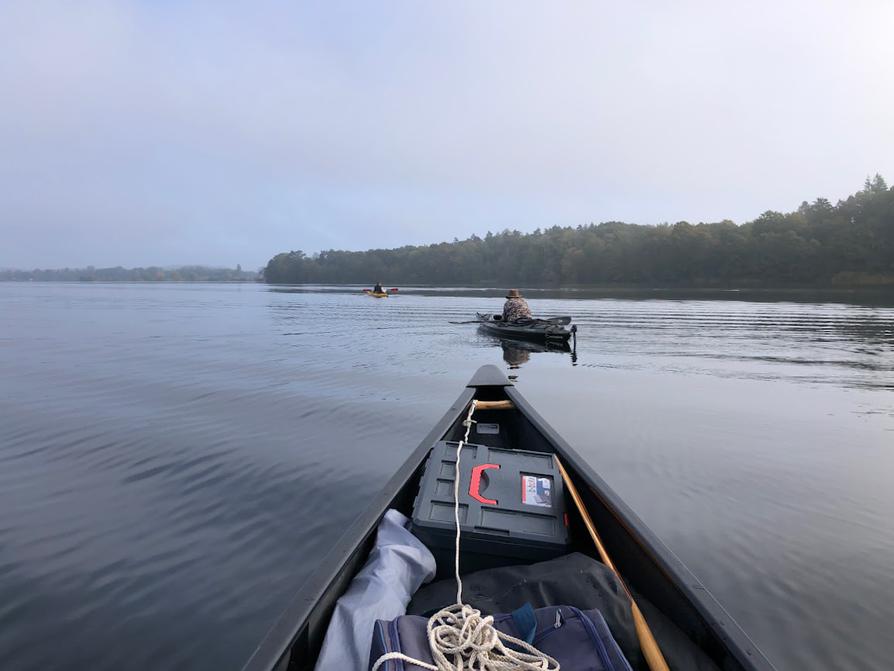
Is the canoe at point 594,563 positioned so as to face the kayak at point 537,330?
yes

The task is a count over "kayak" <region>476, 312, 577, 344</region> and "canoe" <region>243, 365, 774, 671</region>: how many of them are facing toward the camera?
0

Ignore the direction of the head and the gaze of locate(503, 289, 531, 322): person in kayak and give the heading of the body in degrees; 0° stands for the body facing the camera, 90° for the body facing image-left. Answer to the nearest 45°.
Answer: approximately 135°

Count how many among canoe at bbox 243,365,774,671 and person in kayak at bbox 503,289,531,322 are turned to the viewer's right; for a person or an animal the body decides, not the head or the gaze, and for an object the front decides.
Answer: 0

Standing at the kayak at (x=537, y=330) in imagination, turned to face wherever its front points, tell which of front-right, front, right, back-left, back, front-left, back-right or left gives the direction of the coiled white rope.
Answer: back-left

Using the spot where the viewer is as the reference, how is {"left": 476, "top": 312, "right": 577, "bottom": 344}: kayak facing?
facing away from the viewer and to the left of the viewer

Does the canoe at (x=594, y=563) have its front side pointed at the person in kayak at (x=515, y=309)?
yes

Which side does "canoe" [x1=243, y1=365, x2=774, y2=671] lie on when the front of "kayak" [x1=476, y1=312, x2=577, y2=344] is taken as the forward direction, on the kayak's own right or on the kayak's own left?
on the kayak's own left

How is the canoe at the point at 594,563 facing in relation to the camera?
away from the camera

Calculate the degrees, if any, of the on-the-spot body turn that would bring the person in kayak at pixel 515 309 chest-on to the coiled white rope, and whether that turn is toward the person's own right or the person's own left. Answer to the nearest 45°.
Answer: approximately 135° to the person's own left
